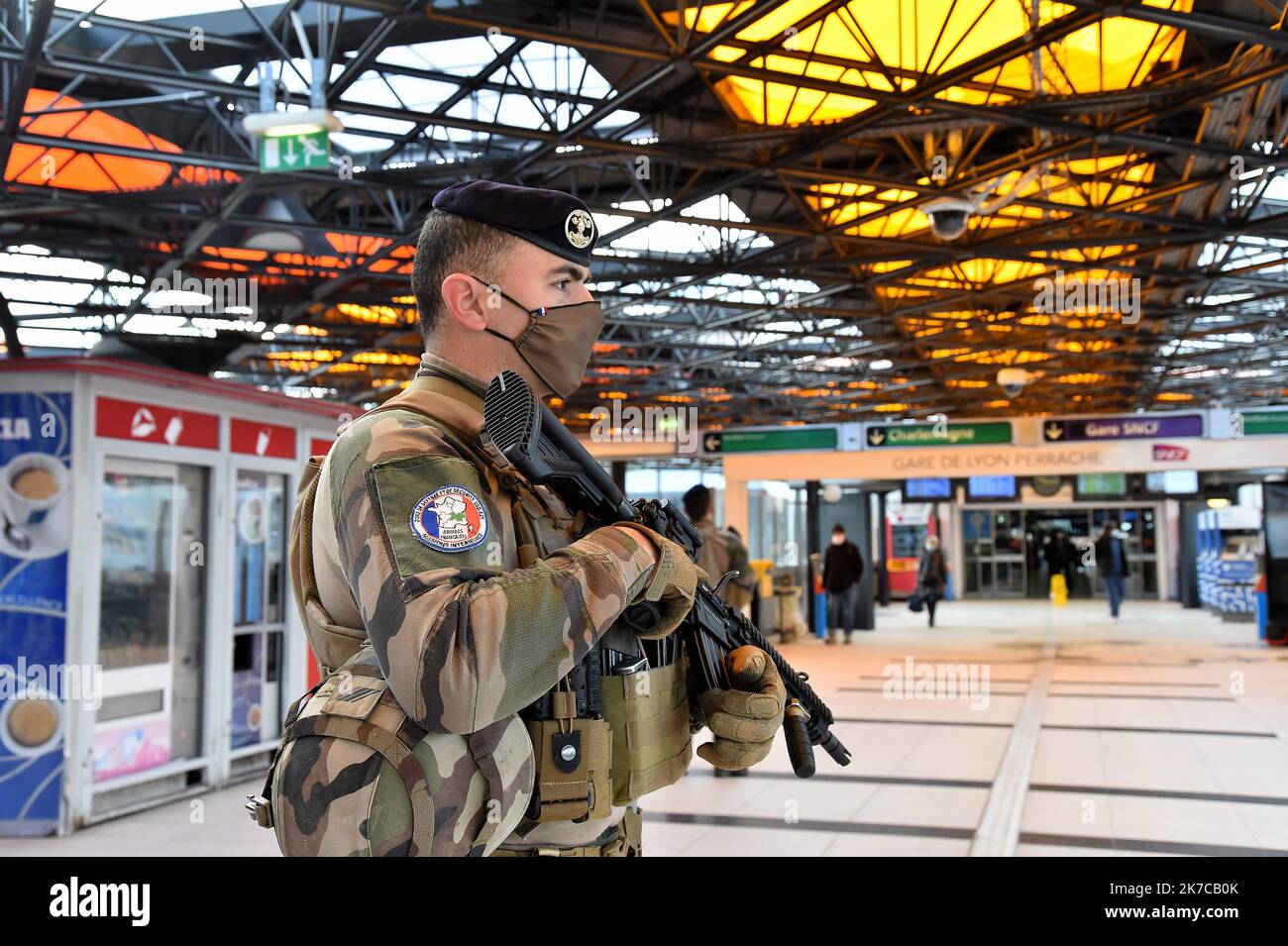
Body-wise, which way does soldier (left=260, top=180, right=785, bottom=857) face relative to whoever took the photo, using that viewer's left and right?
facing to the right of the viewer

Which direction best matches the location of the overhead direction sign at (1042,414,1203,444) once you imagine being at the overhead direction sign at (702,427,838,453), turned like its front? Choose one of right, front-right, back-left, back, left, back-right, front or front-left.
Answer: left

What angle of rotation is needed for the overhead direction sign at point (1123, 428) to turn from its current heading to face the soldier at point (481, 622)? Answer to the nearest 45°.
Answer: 0° — it already faces them

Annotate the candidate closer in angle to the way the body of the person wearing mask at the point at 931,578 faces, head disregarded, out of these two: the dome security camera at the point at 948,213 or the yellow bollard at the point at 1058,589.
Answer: the dome security camera

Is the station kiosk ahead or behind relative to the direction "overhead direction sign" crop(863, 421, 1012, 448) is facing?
ahead

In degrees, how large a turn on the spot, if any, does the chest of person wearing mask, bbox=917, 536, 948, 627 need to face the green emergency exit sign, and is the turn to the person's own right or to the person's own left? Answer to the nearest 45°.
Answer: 0° — they already face it

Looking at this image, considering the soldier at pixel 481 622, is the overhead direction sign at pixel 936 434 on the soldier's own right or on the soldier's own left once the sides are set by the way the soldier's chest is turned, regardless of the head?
on the soldier's own left

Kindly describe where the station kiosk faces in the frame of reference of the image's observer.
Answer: facing the viewer and to the right of the viewer

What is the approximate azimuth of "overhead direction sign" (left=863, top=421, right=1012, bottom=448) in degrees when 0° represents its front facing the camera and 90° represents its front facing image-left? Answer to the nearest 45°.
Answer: approximately 0°

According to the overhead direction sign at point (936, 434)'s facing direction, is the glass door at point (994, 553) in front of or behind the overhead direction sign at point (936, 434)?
behind

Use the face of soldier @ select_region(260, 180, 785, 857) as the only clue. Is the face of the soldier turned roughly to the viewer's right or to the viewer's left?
to the viewer's right

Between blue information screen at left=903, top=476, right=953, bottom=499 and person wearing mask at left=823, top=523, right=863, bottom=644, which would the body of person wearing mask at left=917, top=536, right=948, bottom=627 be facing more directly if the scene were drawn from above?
the person wearing mask
